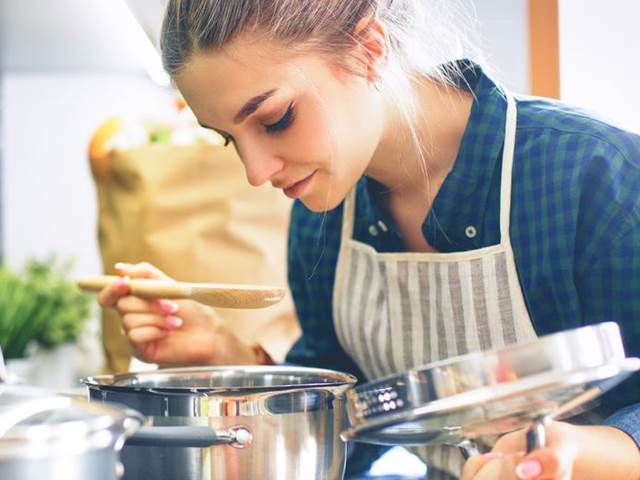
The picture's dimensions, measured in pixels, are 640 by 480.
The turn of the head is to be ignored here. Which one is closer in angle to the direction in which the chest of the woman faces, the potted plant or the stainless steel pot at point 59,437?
the stainless steel pot

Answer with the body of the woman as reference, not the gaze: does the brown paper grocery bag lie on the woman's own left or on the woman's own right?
on the woman's own right

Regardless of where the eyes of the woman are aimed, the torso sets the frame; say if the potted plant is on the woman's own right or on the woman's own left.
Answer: on the woman's own right

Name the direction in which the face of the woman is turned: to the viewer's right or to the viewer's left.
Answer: to the viewer's left

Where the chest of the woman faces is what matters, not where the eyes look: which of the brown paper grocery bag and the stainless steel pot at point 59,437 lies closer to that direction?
the stainless steel pot

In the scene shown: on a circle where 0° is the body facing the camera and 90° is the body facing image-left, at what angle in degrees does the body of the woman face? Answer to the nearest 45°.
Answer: approximately 45°
